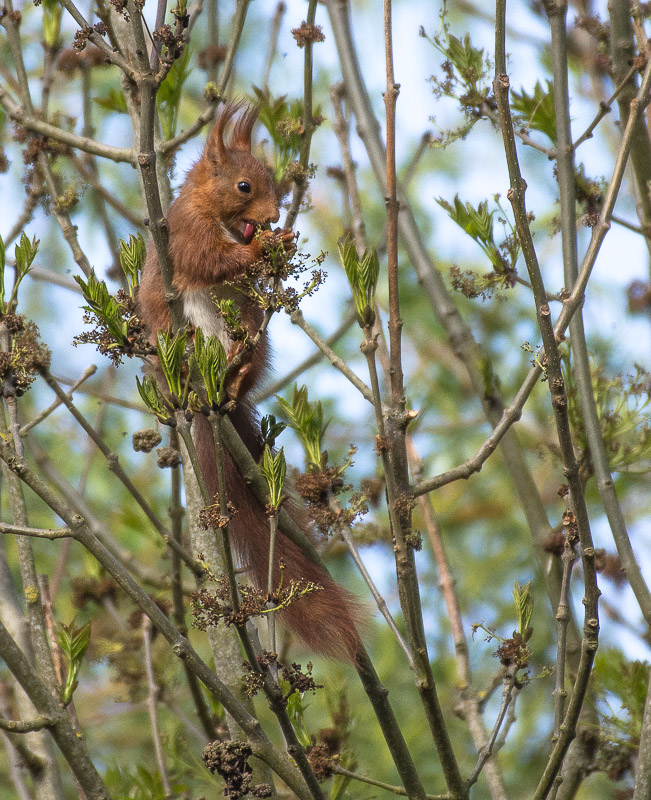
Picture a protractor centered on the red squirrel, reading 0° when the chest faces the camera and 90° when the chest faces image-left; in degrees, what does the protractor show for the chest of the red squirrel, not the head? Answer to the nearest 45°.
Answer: approximately 270°
